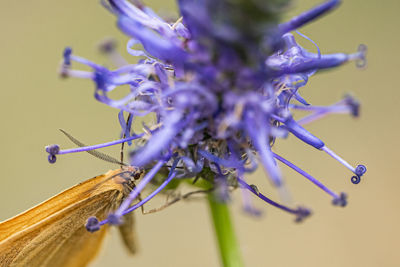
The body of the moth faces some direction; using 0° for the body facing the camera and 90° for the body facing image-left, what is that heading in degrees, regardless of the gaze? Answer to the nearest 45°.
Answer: approximately 270°
